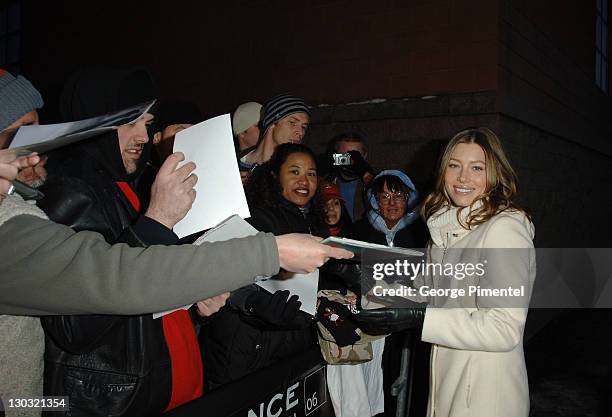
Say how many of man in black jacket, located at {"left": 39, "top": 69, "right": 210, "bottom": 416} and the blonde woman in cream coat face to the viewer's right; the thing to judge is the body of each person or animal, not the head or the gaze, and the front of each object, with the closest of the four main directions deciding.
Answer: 1

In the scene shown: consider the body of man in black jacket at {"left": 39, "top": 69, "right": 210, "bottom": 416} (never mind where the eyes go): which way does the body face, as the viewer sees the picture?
to the viewer's right

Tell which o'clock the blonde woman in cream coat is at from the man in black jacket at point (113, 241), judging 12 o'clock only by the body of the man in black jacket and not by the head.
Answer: The blonde woman in cream coat is roughly at 12 o'clock from the man in black jacket.

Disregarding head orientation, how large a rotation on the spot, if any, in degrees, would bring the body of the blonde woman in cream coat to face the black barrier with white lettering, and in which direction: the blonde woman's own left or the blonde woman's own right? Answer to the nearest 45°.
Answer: approximately 45° to the blonde woman's own right

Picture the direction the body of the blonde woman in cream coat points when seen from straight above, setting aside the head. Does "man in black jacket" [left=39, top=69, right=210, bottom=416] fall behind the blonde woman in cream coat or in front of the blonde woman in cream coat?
in front
